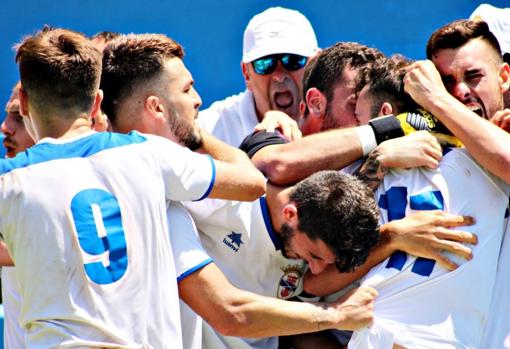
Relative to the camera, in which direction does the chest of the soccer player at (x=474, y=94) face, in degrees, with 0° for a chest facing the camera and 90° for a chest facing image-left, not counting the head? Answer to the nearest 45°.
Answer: approximately 45°

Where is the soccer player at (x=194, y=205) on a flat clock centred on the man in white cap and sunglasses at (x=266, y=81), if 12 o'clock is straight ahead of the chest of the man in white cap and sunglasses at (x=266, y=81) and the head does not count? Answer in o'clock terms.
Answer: the soccer player at (x=194, y=205) is roughly at 2 o'clock from the man in white cap and sunglasses at (x=266, y=81).

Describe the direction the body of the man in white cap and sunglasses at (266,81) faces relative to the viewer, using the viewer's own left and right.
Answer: facing the viewer and to the right of the viewer

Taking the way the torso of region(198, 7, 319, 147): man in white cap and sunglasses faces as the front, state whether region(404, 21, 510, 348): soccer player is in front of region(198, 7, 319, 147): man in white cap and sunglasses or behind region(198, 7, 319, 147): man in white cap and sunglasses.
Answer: in front

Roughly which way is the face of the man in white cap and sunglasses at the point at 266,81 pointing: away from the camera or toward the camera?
toward the camera

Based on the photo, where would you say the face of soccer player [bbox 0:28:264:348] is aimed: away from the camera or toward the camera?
away from the camera

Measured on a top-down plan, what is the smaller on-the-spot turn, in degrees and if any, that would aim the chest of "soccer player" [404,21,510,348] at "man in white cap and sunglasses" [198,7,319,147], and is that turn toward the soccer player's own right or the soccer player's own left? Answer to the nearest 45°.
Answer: approximately 90° to the soccer player's own right

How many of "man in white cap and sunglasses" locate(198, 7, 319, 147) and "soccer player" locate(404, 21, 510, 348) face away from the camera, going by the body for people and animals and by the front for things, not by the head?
0

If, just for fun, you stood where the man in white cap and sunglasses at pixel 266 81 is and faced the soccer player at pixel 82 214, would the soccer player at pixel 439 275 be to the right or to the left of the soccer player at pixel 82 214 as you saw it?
left

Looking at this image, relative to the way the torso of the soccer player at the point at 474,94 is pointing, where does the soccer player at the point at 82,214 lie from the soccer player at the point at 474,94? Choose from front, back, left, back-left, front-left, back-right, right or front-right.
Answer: front

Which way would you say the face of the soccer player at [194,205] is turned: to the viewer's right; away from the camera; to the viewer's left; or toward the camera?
to the viewer's right
